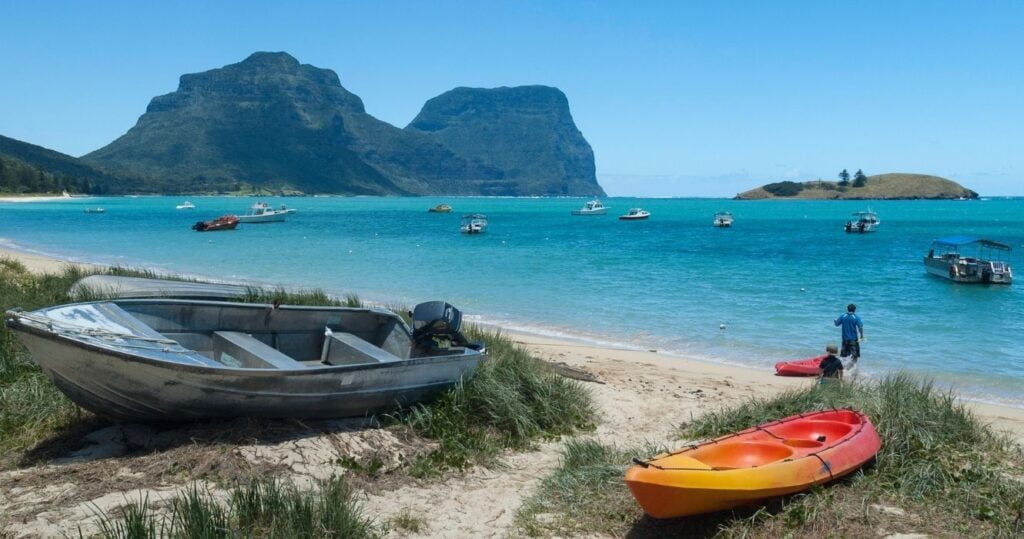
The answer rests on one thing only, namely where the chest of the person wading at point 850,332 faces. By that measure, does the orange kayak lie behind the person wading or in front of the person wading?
behind

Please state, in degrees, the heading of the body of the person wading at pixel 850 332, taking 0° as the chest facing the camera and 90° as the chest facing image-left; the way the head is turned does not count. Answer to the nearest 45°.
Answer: approximately 180°

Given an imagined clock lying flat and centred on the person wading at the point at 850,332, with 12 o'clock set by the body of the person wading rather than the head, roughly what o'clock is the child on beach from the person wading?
The child on beach is roughly at 6 o'clock from the person wading.

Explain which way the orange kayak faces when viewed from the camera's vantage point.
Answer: facing the viewer and to the left of the viewer

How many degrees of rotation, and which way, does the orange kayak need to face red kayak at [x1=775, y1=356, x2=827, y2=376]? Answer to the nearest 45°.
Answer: approximately 135° to its right

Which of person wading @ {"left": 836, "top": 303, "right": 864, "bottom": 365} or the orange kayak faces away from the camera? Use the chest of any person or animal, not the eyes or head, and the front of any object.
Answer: the person wading

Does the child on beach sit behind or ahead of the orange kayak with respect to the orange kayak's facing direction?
behind

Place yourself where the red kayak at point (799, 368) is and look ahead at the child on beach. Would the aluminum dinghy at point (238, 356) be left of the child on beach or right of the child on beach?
right

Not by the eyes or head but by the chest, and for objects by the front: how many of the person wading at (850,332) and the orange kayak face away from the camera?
1

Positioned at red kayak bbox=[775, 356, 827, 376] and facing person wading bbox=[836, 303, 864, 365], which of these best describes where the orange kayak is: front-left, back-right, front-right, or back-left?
back-right

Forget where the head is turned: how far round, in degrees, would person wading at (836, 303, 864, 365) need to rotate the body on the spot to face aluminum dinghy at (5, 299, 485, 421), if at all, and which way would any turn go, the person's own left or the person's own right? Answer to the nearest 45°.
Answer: approximately 135° to the person's own left
